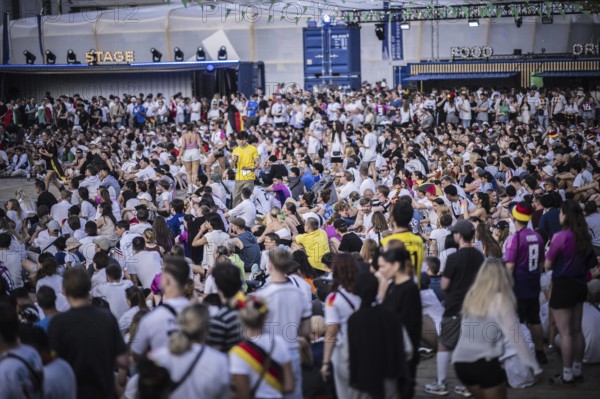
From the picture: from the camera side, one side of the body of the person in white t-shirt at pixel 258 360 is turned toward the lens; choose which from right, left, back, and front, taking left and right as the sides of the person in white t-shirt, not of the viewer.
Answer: back

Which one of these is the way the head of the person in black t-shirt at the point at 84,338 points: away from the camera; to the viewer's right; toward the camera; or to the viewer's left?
away from the camera

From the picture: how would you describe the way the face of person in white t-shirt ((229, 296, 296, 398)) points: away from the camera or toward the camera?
away from the camera

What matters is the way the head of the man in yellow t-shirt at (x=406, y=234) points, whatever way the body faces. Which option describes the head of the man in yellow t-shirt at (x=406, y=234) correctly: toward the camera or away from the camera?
away from the camera

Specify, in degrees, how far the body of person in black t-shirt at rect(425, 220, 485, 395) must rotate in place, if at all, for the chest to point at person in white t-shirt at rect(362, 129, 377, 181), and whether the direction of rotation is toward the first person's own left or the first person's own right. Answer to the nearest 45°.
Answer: approximately 45° to the first person's own right

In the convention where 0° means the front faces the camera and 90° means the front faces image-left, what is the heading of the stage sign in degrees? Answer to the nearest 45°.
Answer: approximately 0°

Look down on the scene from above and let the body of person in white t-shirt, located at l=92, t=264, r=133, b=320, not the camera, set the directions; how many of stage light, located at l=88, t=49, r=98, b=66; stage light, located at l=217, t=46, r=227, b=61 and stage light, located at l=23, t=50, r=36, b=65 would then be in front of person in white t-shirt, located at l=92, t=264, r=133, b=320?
3

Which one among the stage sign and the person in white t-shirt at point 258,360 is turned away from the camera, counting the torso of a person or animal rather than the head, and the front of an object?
the person in white t-shirt

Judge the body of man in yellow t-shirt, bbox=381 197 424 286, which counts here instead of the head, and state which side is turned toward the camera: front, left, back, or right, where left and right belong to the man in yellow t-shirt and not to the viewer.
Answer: back

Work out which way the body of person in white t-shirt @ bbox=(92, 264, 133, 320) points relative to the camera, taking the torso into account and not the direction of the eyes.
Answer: away from the camera

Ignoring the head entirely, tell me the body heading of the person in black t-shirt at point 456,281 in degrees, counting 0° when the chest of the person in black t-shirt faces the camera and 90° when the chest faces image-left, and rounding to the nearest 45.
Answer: approximately 135°

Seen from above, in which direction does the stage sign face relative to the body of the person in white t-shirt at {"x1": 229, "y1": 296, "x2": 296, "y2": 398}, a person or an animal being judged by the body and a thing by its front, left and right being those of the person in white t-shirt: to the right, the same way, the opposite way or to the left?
the opposite way

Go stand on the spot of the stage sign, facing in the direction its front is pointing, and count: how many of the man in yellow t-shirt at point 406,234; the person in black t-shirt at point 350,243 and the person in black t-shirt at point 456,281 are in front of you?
3

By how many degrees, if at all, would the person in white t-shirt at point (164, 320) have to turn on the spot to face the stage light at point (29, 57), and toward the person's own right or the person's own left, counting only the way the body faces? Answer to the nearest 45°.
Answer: approximately 45° to the person's own right

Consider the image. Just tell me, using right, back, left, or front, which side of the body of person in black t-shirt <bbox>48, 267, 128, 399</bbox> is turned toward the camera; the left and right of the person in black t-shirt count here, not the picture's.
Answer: back
